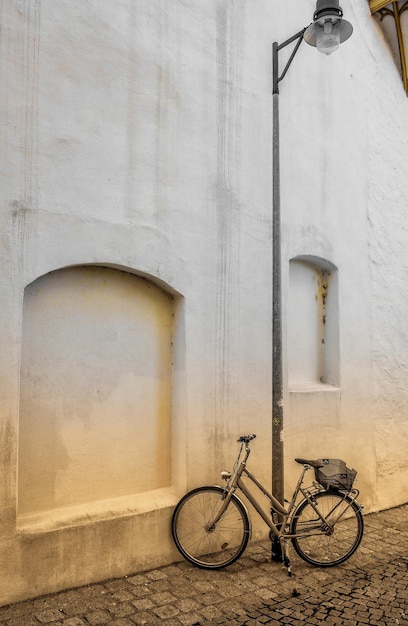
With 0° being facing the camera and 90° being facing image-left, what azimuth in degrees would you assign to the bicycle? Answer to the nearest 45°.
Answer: approximately 90°
